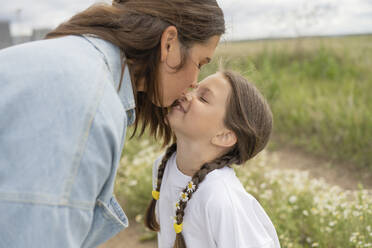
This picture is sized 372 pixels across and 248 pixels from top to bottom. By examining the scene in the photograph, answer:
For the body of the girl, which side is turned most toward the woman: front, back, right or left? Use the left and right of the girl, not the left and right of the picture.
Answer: front

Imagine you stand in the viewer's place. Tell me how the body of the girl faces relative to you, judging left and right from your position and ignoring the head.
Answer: facing the viewer and to the left of the viewer

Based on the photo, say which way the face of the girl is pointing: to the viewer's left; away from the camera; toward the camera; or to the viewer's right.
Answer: to the viewer's left

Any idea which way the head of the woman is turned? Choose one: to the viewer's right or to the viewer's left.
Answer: to the viewer's right
